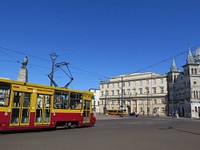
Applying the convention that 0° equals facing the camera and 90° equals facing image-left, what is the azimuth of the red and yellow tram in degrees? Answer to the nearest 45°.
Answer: approximately 225°
